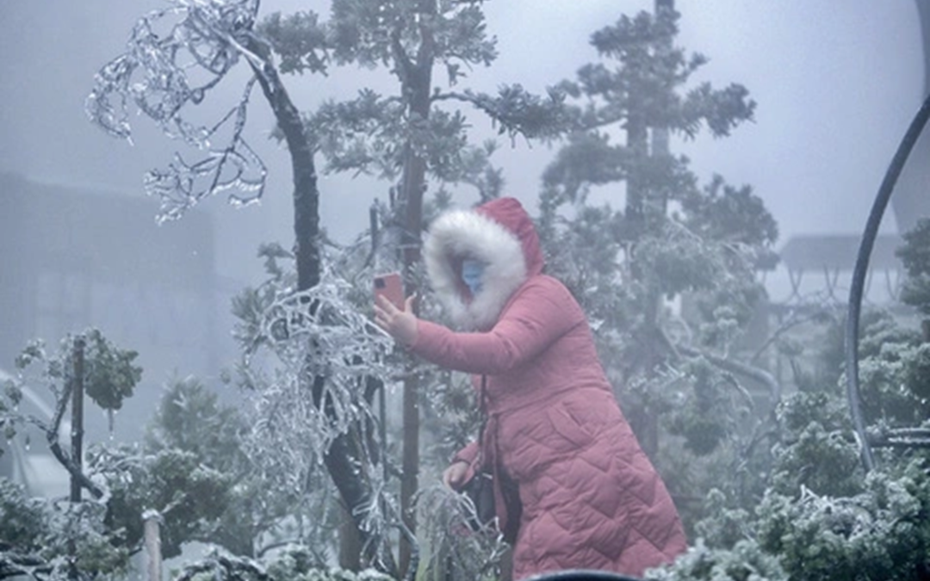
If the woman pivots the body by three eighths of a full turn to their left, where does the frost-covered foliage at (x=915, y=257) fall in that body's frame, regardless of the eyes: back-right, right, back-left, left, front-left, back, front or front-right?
left

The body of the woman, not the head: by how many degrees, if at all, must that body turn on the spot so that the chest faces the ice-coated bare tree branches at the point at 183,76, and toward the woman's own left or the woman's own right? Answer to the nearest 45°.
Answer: approximately 45° to the woman's own left

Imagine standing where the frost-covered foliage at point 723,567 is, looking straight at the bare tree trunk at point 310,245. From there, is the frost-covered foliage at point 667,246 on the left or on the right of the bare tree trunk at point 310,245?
right

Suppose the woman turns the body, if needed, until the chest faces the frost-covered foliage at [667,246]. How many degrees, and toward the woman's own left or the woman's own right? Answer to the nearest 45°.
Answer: approximately 90° to the woman's own right

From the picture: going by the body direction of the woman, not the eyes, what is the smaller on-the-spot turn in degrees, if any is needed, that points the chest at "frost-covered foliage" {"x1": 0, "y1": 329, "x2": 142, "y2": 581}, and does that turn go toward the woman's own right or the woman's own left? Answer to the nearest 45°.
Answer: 0° — they already face it

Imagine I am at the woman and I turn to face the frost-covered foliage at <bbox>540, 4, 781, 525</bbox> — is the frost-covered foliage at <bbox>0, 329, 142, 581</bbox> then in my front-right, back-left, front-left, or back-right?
back-left

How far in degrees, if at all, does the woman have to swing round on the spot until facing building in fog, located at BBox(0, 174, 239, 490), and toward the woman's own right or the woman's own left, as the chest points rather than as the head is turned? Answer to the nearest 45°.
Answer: approximately 45° to the woman's own right

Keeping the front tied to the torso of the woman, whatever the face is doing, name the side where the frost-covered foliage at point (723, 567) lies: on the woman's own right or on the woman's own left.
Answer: on the woman's own left

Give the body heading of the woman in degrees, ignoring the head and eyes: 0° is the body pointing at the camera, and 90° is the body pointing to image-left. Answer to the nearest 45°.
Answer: approximately 90°

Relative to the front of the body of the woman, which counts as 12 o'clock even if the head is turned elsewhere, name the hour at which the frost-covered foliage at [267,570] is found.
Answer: The frost-covered foliage is roughly at 10 o'clock from the woman.

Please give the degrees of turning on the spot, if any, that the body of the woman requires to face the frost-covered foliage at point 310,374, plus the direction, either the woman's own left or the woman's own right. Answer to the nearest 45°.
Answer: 0° — they already face it

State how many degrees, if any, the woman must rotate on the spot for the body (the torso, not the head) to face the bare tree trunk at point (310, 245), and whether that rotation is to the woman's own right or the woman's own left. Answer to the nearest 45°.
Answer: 0° — they already face it
